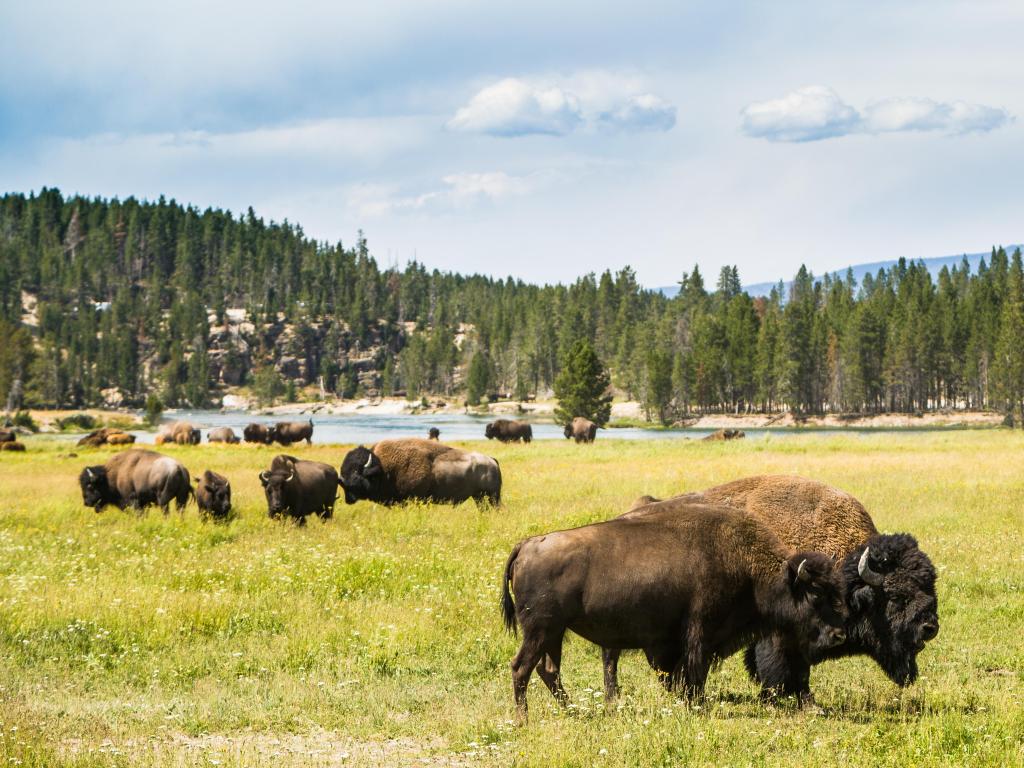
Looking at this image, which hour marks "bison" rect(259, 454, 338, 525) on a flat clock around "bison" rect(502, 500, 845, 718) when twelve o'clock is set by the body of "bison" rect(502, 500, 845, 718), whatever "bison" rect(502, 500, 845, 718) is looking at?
"bison" rect(259, 454, 338, 525) is roughly at 8 o'clock from "bison" rect(502, 500, 845, 718).

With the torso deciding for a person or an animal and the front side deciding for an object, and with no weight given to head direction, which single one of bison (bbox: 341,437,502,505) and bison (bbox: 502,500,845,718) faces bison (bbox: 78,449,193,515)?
bison (bbox: 341,437,502,505)

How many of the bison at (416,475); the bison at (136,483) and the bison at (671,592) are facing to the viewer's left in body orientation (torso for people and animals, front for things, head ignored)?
2

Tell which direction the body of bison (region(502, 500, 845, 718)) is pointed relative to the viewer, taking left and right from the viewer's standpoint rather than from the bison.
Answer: facing to the right of the viewer

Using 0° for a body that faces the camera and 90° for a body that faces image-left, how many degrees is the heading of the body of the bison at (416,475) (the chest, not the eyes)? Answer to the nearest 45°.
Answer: approximately 90°

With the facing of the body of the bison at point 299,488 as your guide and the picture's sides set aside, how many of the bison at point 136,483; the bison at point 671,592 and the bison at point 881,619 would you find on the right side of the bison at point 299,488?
1

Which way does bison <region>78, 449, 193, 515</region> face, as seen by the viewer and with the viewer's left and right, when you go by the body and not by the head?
facing to the left of the viewer

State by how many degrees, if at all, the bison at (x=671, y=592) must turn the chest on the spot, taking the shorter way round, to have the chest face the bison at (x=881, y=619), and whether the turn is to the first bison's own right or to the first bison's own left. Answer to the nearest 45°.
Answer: approximately 45° to the first bison's own left

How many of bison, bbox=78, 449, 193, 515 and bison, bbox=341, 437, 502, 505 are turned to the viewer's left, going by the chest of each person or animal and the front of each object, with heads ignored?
2

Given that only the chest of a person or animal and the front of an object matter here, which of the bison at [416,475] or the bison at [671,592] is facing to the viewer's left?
the bison at [416,475]

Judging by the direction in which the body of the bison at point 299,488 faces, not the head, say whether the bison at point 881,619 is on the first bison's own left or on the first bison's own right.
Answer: on the first bison's own left

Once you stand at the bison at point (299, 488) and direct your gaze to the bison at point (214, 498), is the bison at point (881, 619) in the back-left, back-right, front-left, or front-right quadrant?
back-left

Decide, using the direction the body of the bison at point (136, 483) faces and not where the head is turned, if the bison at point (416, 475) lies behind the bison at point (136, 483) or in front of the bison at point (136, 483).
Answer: behind

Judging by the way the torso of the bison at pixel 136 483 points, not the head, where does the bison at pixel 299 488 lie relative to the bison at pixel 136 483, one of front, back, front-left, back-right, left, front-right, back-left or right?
back-left

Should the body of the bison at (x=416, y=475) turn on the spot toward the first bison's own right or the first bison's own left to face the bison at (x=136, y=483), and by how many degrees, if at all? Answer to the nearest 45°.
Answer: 0° — it already faces it
